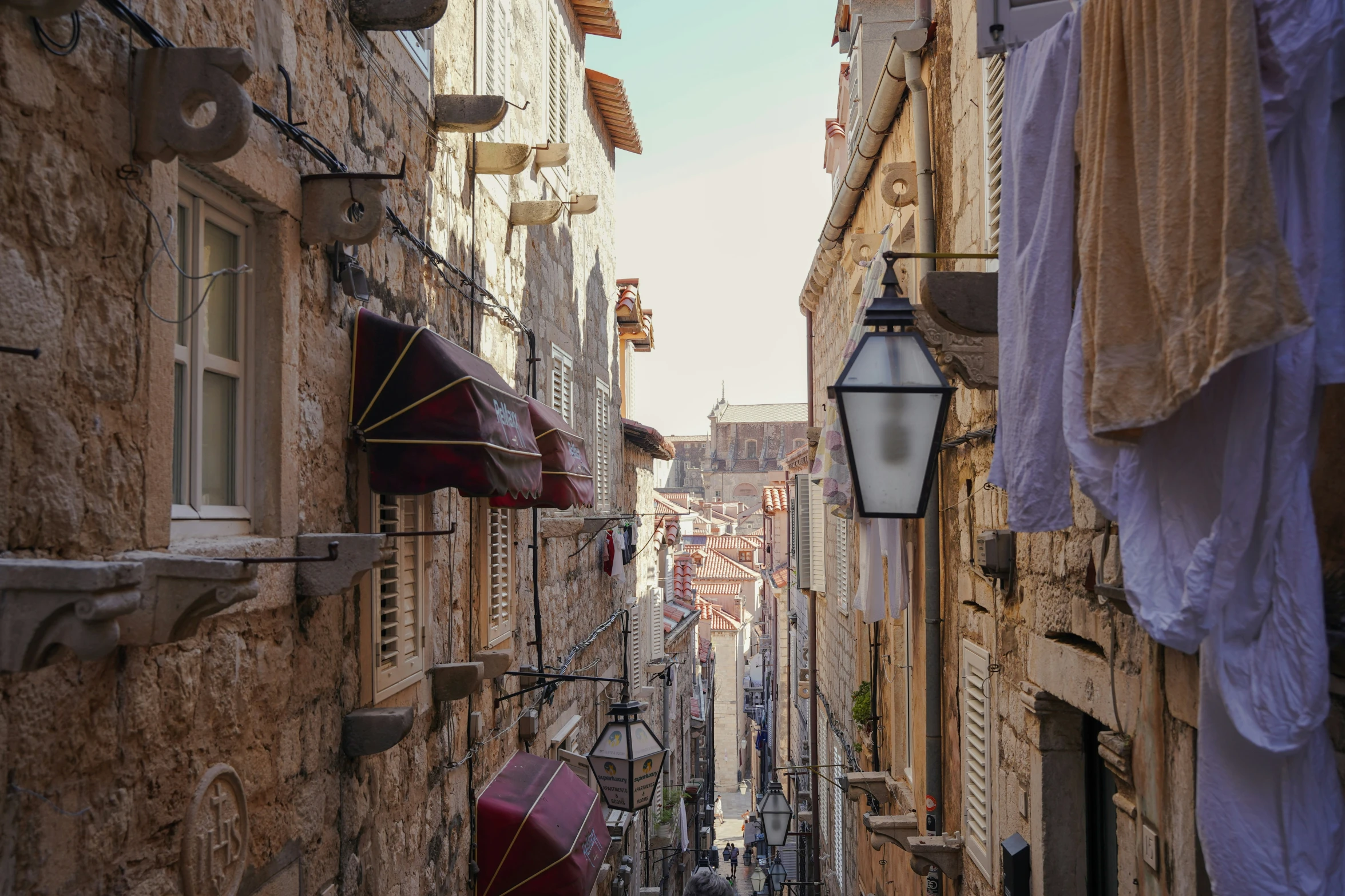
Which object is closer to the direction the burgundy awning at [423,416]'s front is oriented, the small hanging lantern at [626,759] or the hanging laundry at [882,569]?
the hanging laundry

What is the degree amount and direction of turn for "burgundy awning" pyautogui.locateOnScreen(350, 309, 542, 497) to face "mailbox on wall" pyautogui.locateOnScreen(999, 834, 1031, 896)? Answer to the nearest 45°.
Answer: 0° — it already faces it

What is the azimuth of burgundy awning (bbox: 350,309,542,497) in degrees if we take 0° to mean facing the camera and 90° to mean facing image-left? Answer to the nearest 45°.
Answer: approximately 270°

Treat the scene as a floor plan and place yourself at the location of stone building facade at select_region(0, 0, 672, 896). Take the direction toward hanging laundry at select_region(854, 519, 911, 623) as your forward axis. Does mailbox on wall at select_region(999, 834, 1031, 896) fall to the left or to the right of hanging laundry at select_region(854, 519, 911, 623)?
right

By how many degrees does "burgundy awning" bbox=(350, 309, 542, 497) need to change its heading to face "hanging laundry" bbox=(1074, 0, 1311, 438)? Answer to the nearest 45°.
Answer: approximately 45° to its right

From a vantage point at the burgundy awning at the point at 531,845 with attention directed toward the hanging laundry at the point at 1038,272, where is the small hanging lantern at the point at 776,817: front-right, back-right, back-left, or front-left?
back-left

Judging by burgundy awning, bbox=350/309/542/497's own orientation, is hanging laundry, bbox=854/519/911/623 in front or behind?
in front

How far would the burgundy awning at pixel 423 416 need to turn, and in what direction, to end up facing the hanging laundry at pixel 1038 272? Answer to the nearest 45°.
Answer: approximately 45° to its right

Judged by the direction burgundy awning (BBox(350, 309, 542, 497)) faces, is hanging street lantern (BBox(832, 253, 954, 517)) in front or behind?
in front

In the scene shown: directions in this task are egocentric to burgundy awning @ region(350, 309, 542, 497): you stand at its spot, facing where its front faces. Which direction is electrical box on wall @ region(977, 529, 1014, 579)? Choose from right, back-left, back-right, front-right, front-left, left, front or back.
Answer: front

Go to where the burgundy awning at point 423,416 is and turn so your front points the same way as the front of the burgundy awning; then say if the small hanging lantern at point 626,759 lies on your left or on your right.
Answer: on your left

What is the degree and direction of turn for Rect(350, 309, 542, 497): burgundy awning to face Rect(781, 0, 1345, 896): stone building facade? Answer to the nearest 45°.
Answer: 0° — it already faces it
